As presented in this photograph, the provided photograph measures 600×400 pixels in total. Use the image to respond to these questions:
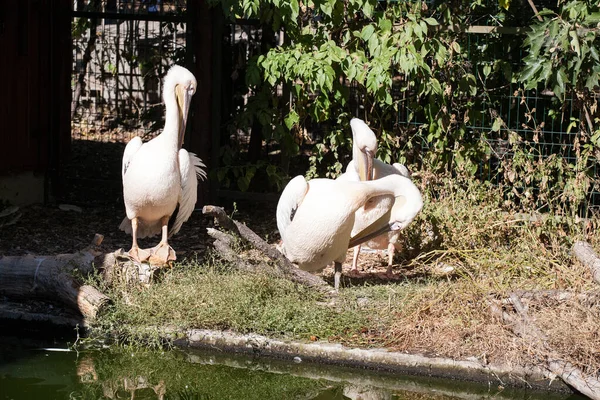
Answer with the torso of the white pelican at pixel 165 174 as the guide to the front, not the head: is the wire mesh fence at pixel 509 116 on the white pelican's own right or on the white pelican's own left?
on the white pelican's own left

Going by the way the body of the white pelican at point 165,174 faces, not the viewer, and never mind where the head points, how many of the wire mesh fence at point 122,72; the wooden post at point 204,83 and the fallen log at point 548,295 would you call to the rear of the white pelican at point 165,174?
2

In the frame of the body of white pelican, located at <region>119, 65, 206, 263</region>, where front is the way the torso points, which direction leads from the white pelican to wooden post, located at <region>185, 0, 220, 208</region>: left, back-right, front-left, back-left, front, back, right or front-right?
back

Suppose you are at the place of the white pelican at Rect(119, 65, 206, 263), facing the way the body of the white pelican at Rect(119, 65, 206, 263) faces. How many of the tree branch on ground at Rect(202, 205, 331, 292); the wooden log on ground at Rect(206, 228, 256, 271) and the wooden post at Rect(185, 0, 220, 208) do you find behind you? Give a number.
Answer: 1

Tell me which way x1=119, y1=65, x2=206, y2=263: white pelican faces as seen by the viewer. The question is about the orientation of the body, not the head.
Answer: toward the camera

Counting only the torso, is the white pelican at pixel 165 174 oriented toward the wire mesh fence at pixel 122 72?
no

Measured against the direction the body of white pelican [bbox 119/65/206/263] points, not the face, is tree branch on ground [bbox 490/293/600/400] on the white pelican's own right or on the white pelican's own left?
on the white pelican's own left

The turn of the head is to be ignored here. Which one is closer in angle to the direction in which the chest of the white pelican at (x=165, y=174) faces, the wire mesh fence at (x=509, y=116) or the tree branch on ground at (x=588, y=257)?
the tree branch on ground

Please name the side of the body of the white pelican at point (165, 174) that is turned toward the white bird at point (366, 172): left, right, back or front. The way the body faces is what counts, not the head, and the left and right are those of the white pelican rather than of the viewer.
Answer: left

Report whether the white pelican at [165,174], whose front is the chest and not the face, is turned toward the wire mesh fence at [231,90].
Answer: no

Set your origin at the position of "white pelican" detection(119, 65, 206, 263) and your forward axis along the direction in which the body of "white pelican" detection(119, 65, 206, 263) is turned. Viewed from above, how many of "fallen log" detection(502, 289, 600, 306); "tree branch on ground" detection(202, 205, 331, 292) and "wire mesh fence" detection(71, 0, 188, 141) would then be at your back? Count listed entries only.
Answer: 1

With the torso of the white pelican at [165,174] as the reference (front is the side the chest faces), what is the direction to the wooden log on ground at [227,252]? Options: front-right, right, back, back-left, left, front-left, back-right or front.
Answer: front-left

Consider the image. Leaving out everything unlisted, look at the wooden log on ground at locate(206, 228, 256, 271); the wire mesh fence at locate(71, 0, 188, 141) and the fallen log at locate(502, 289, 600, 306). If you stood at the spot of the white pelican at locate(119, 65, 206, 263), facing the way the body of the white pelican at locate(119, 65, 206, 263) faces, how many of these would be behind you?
1

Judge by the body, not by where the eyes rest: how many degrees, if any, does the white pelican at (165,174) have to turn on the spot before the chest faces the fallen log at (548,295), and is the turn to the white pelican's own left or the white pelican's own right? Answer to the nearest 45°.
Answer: approximately 45° to the white pelican's own left

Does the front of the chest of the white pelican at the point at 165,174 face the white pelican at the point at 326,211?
no
